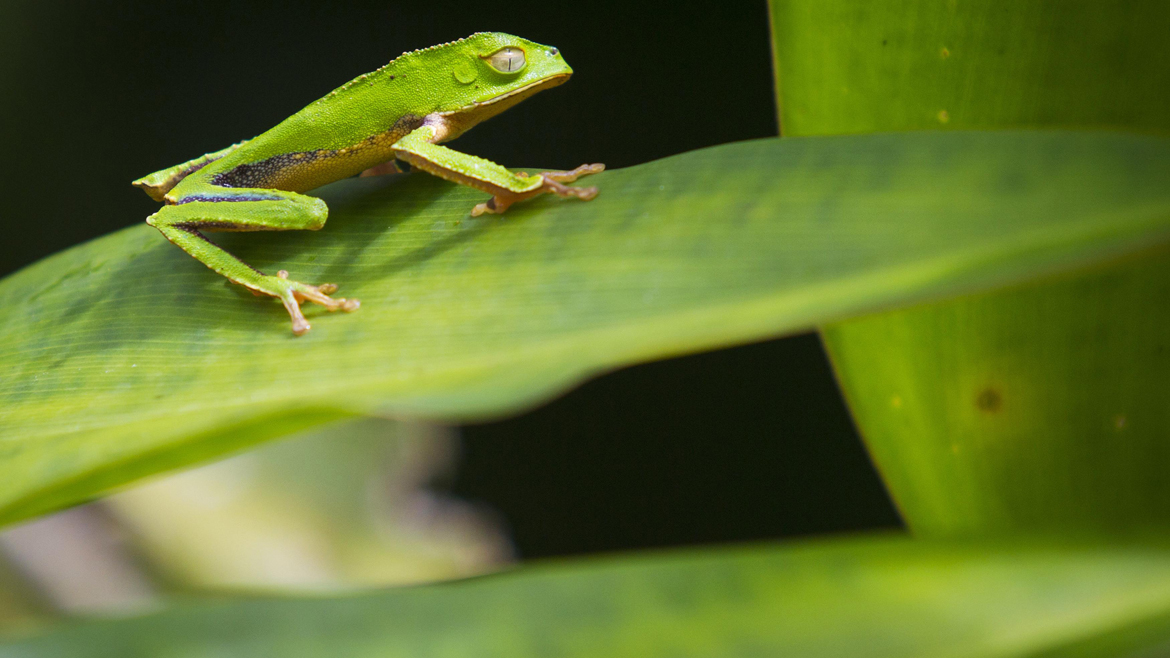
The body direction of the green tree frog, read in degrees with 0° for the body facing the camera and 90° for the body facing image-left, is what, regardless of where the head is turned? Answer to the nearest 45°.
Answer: approximately 270°
